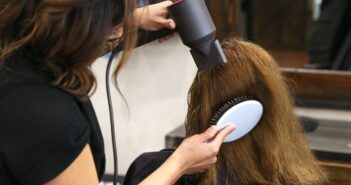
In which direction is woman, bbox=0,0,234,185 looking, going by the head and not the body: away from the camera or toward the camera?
away from the camera

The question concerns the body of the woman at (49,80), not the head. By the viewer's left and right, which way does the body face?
facing away from the viewer and to the right of the viewer

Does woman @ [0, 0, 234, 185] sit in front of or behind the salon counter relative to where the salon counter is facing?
in front

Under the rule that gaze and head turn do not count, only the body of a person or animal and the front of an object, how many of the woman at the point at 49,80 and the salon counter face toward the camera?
1

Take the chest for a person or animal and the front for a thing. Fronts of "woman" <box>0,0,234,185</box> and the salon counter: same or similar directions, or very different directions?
very different directions

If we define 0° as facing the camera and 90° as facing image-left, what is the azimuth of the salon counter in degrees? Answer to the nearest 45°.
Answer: approximately 0°

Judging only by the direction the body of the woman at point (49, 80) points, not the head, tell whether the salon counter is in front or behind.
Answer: in front
